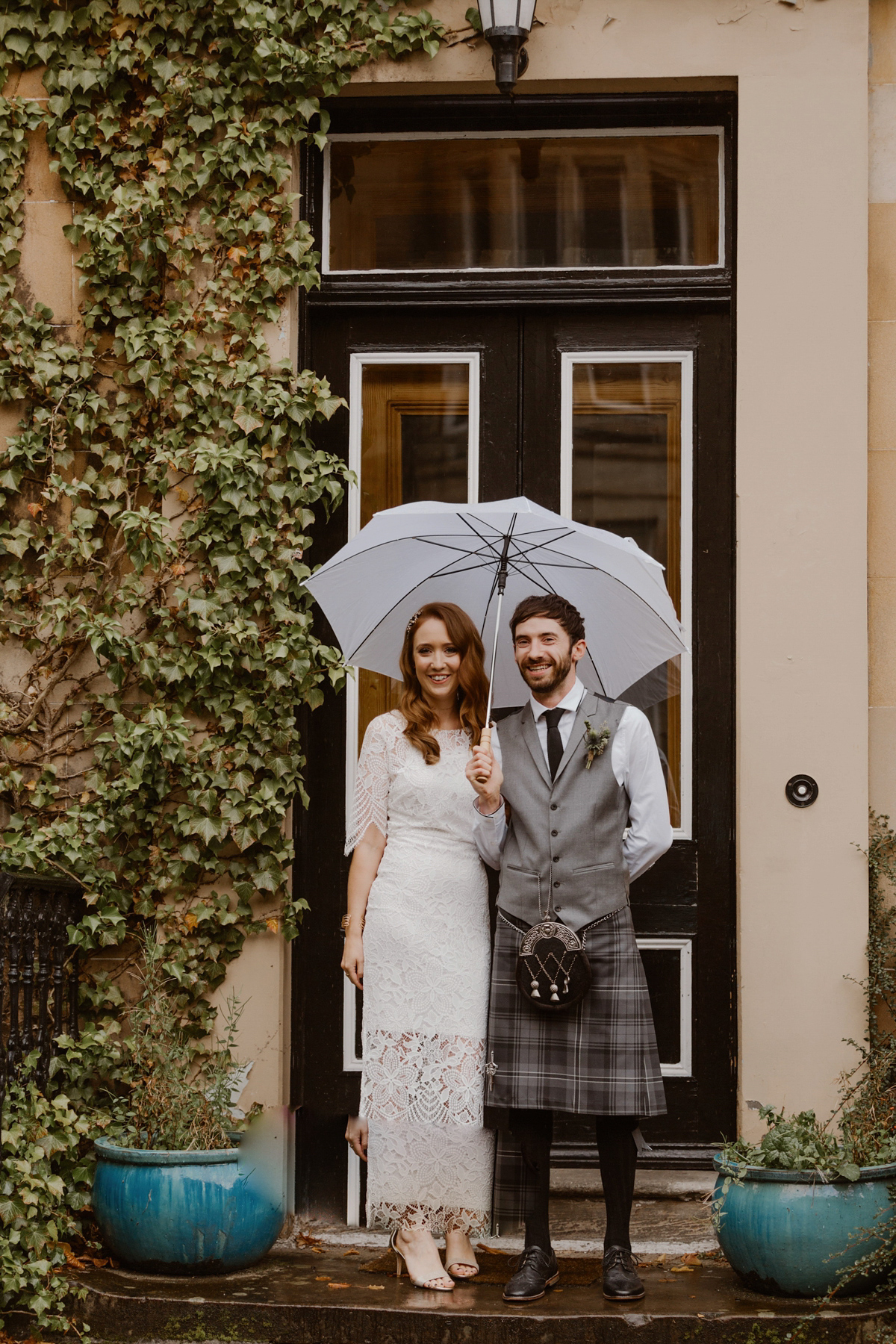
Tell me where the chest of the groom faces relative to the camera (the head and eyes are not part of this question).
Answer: toward the camera

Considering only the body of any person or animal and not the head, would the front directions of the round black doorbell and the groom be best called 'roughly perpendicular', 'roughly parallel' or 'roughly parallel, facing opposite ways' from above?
roughly parallel

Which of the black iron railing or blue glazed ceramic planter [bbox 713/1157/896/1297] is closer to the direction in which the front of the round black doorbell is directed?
the blue glazed ceramic planter

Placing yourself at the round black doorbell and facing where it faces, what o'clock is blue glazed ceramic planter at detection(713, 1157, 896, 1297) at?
The blue glazed ceramic planter is roughly at 12 o'clock from the round black doorbell.

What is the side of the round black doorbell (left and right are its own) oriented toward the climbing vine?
right

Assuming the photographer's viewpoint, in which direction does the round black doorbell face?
facing the viewer

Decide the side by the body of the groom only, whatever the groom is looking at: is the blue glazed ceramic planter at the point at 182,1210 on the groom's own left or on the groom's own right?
on the groom's own right

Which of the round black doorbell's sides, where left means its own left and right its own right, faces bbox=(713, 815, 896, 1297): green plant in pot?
front

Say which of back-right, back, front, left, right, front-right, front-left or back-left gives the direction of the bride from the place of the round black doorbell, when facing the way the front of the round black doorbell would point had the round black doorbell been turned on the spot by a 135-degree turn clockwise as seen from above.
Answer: left

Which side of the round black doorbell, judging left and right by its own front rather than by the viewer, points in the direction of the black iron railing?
right
